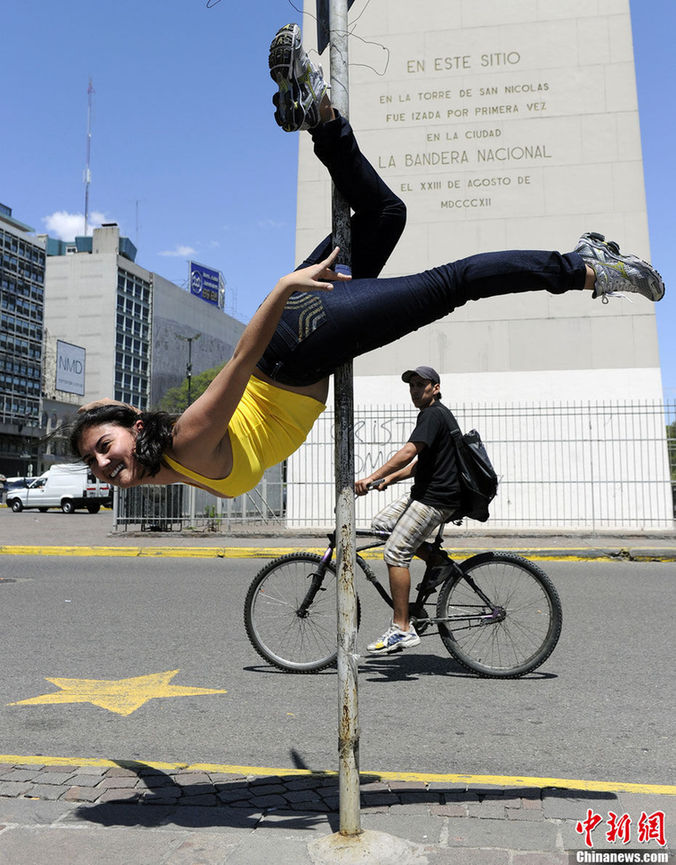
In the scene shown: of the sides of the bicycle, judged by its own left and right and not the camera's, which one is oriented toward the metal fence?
right

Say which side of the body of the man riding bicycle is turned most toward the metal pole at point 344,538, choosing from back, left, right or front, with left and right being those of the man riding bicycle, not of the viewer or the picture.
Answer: left

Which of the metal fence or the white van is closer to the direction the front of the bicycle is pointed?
the white van

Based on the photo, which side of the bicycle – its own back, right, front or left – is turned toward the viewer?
left

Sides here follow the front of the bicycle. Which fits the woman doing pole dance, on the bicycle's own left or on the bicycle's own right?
on the bicycle's own left

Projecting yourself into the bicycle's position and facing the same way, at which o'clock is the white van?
The white van is roughly at 2 o'clock from the bicycle.

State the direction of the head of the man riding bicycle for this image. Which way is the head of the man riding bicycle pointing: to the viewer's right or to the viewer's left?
to the viewer's left

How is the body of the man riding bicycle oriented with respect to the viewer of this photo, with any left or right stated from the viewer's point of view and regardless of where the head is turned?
facing to the left of the viewer
